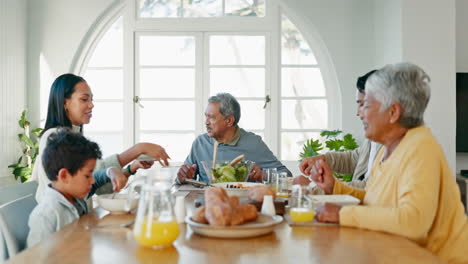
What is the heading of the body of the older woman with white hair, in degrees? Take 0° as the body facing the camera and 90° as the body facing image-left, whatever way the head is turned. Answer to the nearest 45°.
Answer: approximately 90°

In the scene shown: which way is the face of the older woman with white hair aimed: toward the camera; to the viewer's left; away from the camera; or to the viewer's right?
to the viewer's left

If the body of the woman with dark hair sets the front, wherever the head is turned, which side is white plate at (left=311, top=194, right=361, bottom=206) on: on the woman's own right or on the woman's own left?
on the woman's own right

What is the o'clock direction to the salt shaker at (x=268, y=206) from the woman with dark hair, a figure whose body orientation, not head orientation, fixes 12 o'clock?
The salt shaker is roughly at 2 o'clock from the woman with dark hair.

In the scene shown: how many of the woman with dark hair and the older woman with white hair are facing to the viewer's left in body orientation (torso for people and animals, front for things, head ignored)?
1

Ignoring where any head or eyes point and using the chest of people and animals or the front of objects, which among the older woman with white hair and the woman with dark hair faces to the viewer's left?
the older woman with white hair

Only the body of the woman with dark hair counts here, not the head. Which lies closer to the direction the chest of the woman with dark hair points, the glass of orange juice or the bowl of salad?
the bowl of salad

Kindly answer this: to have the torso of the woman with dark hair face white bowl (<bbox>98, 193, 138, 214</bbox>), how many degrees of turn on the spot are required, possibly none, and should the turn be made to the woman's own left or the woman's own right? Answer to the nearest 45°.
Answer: approximately 90° to the woman's own right

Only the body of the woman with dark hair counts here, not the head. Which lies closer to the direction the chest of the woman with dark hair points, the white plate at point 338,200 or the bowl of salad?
the bowl of salad

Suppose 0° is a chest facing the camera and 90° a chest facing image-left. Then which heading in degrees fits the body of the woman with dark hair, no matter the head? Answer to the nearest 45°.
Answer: approximately 270°

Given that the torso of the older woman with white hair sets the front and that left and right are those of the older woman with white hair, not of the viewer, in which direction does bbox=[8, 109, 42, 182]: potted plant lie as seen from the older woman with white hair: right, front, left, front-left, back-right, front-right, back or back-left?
front-right

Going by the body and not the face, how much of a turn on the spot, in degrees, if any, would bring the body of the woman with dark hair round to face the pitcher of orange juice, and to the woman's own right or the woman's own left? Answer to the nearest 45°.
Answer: approximately 90° to the woman's own right

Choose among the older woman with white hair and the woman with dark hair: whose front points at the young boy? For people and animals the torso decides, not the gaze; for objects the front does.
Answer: the older woman with white hair

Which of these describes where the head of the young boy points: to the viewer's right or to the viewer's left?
to the viewer's right
